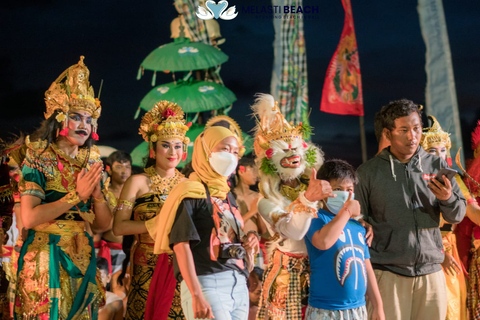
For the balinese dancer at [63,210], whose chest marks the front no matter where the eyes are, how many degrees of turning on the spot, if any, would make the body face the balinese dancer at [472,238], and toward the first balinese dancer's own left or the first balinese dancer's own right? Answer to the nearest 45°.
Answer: approximately 45° to the first balinese dancer's own left

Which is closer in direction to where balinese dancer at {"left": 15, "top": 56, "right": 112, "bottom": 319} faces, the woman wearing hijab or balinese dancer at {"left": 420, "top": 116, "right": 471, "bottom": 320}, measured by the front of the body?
the woman wearing hijab

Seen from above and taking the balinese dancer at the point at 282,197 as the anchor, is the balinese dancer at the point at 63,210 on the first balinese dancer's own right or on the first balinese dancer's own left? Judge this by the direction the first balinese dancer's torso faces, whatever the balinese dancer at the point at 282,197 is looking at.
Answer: on the first balinese dancer's own right

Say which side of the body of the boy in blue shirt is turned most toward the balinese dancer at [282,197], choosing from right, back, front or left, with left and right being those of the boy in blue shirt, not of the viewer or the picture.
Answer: back

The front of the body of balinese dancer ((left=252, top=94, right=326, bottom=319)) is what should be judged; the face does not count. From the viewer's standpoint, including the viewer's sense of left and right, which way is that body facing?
facing the viewer and to the right of the viewer

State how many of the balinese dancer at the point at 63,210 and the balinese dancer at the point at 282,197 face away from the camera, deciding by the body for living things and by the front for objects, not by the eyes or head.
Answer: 0

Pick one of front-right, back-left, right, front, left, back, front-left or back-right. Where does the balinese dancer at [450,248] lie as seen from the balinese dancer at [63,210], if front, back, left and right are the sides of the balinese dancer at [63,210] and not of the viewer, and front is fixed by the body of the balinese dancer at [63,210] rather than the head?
front-left

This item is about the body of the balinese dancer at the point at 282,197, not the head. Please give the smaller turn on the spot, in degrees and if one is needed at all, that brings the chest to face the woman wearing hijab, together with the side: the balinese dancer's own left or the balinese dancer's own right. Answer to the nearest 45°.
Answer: approximately 45° to the balinese dancer's own right

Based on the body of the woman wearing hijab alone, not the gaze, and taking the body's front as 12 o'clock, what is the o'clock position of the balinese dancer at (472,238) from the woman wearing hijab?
The balinese dancer is roughly at 9 o'clock from the woman wearing hijab.
